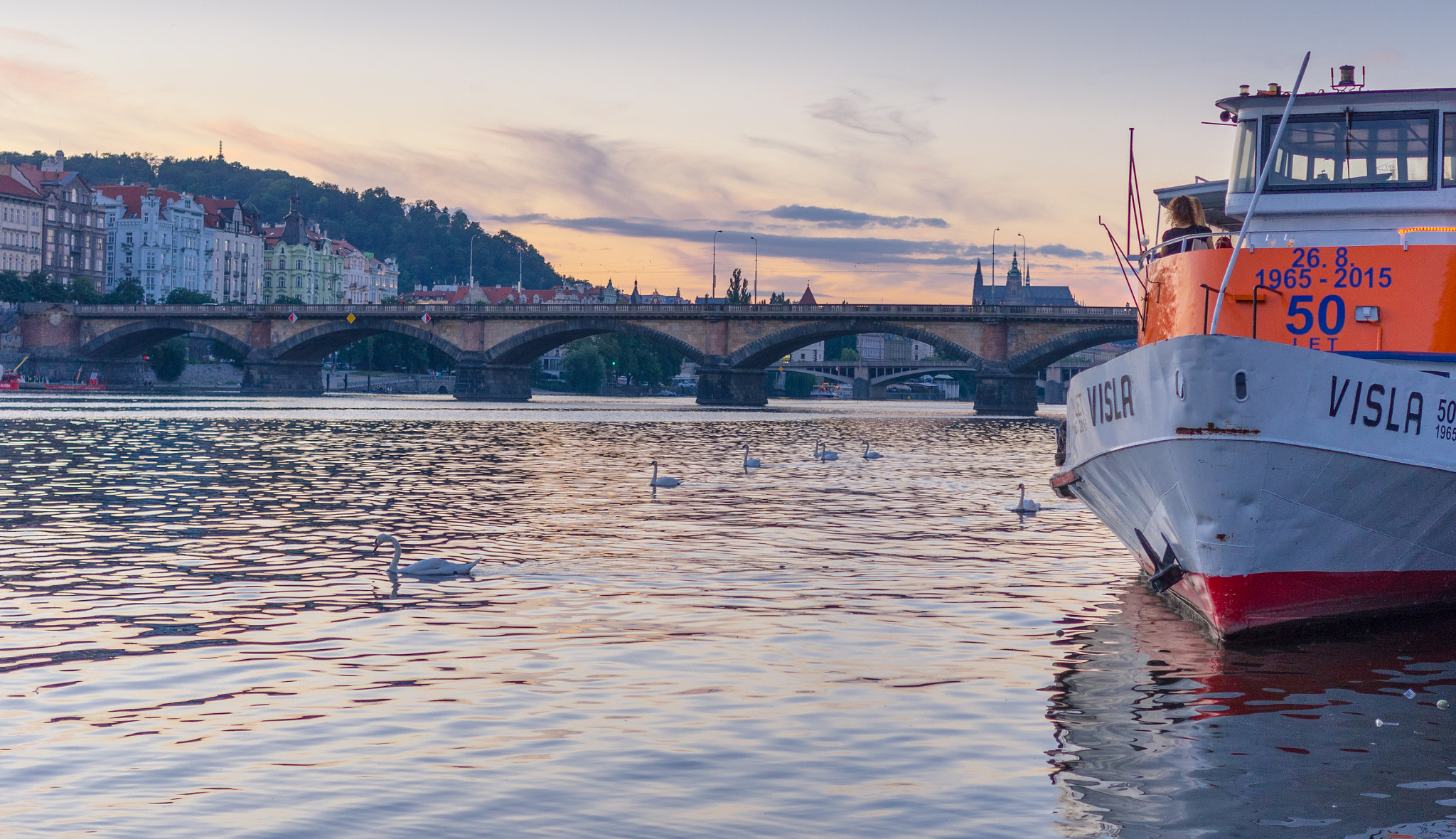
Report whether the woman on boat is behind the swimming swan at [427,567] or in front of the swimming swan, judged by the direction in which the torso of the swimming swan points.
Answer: behind

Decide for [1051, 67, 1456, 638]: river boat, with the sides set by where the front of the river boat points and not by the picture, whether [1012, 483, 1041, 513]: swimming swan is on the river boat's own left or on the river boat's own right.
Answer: on the river boat's own right

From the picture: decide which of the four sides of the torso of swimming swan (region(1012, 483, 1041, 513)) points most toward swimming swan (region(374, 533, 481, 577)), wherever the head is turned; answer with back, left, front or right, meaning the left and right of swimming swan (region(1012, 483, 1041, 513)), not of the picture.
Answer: front

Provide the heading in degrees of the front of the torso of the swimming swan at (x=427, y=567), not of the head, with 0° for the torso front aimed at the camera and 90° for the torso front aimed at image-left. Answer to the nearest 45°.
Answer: approximately 90°

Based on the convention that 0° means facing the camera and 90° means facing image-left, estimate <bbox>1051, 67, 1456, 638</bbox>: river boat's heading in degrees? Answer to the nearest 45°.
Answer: approximately 45°

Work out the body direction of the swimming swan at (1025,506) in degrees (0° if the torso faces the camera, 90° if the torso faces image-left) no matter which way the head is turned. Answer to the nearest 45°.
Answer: approximately 45°

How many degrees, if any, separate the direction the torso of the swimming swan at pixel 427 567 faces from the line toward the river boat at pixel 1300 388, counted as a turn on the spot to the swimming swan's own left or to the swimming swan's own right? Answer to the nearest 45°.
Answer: approximately 135° to the swimming swan's own left

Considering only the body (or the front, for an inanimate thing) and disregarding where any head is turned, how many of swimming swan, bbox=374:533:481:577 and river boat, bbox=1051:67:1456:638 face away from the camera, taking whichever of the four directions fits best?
0
